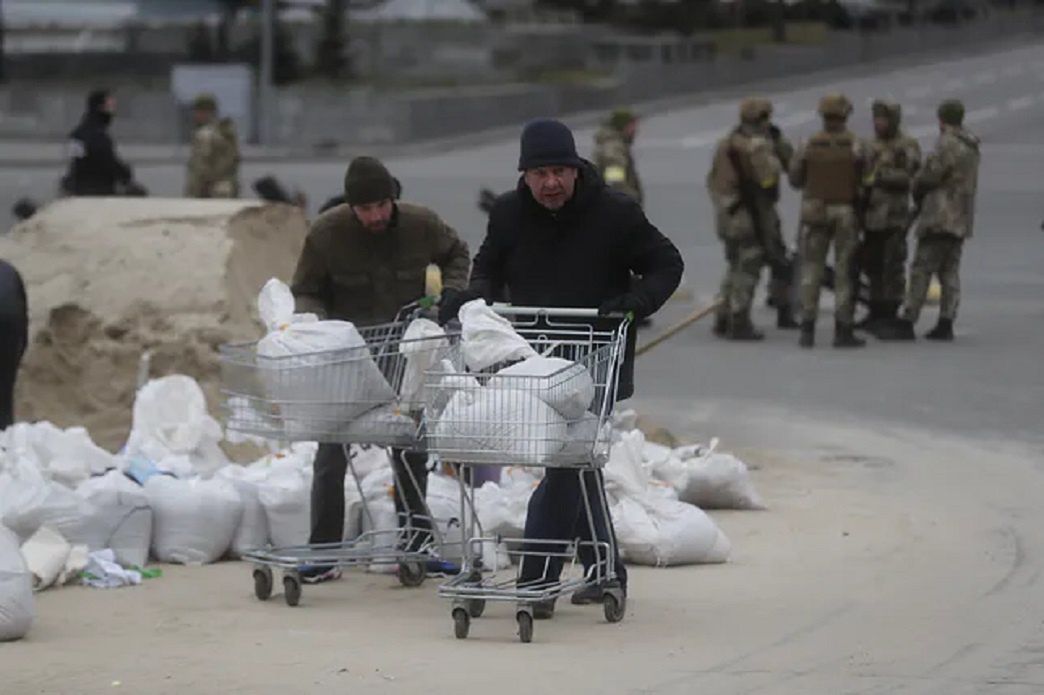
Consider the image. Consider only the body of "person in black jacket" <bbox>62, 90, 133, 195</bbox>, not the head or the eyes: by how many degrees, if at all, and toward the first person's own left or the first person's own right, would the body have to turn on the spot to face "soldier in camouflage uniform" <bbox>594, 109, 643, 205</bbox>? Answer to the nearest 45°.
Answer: approximately 45° to the first person's own right

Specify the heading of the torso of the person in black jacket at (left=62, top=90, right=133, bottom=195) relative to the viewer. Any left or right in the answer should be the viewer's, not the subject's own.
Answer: facing to the right of the viewer

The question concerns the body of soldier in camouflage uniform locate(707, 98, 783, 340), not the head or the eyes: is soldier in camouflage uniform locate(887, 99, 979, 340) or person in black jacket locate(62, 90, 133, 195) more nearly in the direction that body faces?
the soldier in camouflage uniform

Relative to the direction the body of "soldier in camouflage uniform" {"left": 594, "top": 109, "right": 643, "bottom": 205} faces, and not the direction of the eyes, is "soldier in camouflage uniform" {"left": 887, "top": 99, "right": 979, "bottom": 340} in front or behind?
in front

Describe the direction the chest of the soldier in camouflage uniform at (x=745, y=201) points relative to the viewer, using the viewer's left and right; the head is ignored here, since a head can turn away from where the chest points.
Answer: facing to the right of the viewer

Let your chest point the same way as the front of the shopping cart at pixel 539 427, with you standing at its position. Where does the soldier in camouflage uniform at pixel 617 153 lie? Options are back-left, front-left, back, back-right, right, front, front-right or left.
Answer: back-right

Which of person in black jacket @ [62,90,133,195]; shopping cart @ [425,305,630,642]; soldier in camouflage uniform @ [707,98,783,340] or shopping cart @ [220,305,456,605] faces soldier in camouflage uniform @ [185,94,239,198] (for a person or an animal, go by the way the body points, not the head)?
the person in black jacket

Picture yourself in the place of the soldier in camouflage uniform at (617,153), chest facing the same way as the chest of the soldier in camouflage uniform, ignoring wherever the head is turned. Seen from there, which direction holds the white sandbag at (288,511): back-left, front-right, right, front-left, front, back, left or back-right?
right

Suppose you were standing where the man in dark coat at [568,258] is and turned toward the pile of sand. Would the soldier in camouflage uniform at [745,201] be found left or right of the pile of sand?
right
